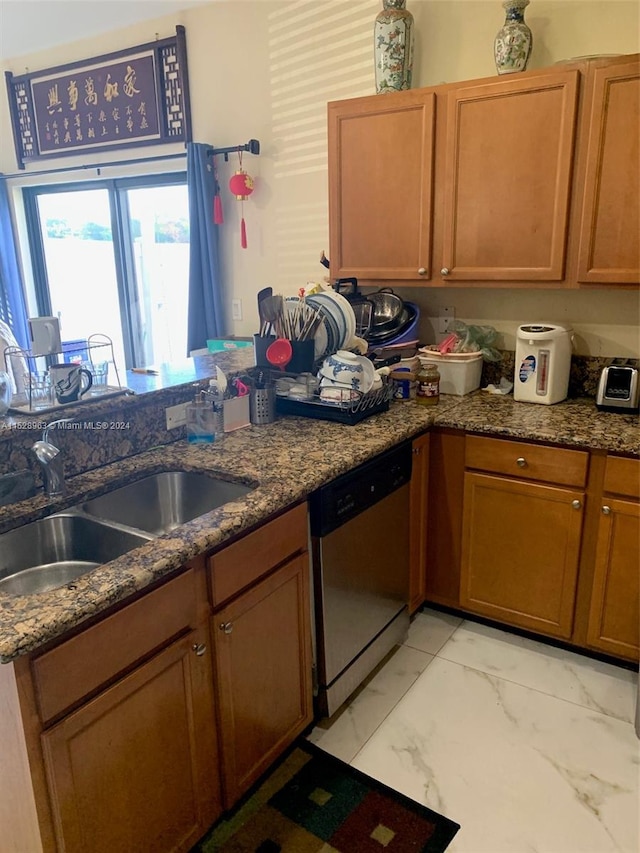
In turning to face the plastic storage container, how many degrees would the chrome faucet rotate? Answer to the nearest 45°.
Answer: approximately 45° to its left

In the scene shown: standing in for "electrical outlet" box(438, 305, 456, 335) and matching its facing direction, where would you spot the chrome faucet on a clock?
The chrome faucet is roughly at 1 o'clock from the electrical outlet.

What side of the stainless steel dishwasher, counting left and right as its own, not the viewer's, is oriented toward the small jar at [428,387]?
left

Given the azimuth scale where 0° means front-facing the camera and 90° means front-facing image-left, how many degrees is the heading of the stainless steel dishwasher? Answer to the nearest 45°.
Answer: approximately 315°

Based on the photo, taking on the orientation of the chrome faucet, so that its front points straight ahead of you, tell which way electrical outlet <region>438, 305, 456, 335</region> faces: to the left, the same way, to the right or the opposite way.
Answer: to the right

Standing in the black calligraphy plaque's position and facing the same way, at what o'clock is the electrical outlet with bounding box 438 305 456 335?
The electrical outlet is roughly at 9 o'clock from the black calligraphy plaque.

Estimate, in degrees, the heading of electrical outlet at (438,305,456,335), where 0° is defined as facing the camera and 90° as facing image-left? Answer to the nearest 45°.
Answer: approximately 0°
